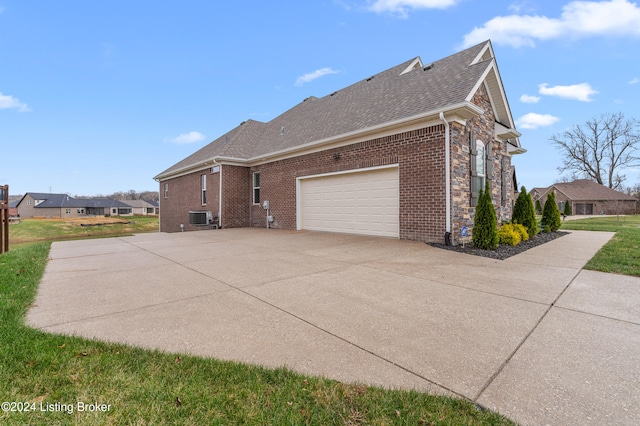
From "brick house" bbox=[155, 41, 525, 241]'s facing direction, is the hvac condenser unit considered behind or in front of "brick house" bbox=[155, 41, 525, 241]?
behind

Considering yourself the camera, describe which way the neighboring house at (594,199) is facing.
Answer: facing the viewer and to the left of the viewer

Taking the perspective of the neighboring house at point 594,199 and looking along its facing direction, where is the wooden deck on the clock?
The wooden deck is roughly at 11 o'clock from the neighboring house.

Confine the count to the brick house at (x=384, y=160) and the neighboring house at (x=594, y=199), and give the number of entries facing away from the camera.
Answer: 0

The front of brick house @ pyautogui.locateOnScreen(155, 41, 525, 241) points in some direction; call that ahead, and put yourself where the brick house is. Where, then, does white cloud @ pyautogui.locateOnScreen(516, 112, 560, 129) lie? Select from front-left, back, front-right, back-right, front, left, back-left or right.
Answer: left

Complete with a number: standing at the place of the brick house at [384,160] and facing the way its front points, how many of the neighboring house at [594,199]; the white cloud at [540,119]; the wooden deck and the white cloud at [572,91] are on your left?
3

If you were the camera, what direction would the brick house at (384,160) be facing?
facing the viewer and to the right of the viewer

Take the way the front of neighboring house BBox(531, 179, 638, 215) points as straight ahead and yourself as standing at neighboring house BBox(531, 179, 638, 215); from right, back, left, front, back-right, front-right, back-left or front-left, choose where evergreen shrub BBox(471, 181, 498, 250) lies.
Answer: front-left

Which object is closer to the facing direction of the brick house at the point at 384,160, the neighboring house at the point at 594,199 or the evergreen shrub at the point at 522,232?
the evergreen shrub

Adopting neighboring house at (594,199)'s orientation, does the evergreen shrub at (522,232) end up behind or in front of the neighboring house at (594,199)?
in front
